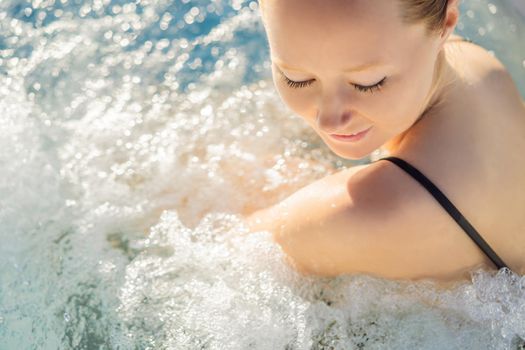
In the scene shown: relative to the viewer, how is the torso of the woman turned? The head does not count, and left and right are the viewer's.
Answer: facing away from the viewer and to the left of the viewer
